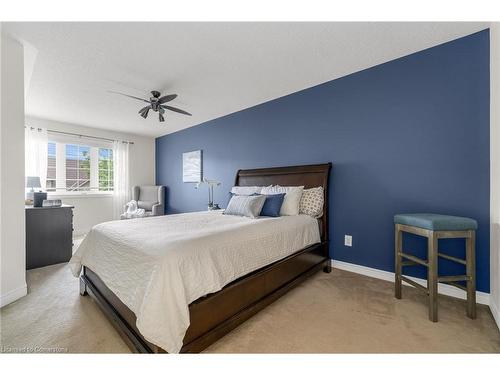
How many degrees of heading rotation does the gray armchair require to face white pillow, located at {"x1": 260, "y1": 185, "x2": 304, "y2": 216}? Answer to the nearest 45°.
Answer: approximately 90° to its left

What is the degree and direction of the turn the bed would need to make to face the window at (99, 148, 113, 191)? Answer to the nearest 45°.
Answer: approximately 90° to its right

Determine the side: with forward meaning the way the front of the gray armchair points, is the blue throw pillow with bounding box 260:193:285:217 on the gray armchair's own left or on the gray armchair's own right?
on the gray armchair's own left

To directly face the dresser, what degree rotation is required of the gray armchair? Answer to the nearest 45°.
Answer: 0° — it already faces it

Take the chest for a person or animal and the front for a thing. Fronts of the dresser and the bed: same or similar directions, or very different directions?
very different directions

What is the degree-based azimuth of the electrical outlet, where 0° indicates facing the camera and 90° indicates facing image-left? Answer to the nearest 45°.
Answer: approximately 45°
